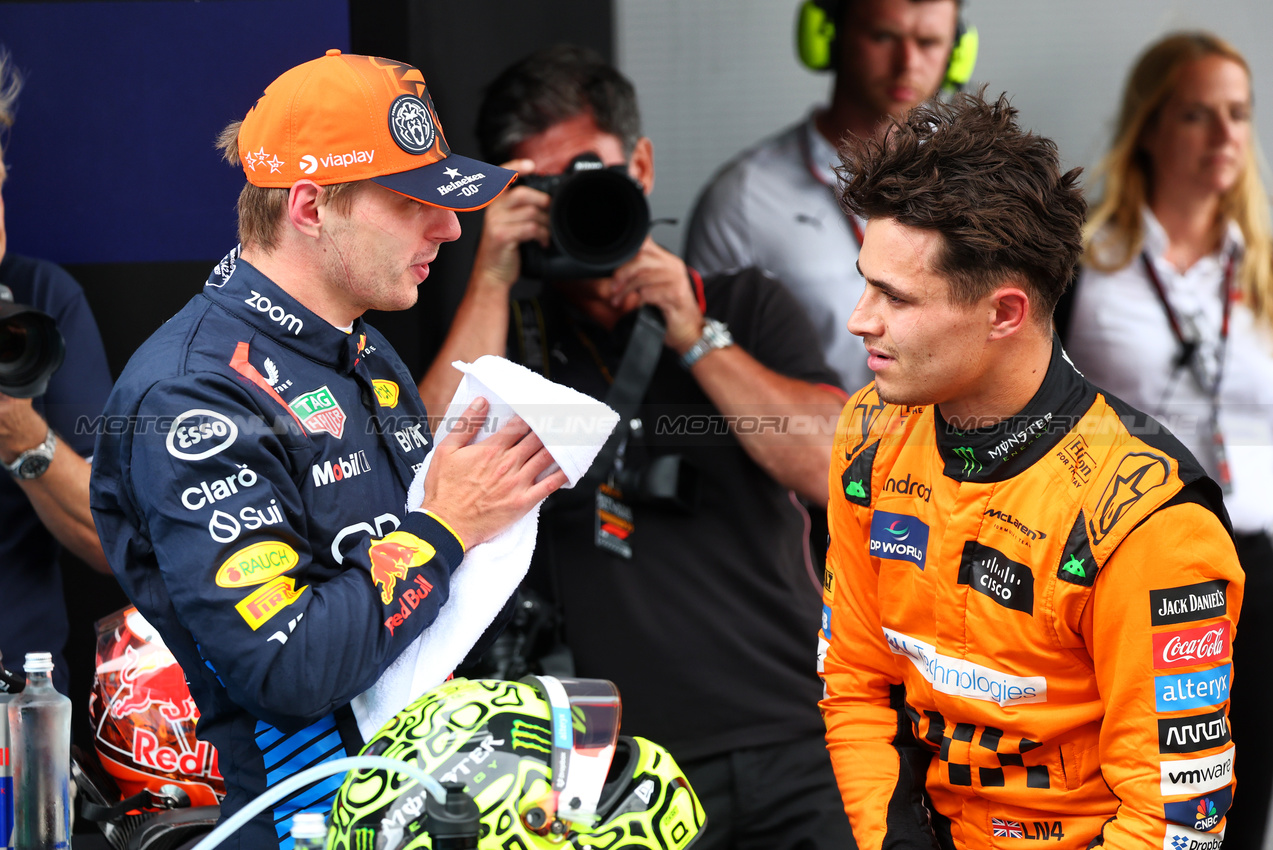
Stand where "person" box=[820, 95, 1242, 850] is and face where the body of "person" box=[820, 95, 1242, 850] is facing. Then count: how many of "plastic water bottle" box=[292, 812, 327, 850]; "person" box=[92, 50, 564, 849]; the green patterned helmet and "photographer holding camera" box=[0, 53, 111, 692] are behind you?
0

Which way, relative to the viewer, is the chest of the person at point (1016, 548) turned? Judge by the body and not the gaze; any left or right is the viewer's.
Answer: facing the viewer and to the left of the viewer

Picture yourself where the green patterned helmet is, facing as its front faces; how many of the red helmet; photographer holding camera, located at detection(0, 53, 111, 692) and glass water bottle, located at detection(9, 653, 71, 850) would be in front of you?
0

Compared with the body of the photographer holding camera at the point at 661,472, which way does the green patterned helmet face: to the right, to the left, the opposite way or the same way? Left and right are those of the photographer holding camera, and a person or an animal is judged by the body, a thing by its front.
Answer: to the left

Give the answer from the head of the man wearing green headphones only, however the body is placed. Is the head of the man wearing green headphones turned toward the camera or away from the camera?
toward the camera

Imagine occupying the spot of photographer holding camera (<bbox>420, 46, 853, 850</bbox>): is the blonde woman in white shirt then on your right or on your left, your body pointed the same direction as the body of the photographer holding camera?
on your left

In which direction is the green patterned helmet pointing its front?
to the viewer's right

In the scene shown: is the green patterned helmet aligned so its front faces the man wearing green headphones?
no

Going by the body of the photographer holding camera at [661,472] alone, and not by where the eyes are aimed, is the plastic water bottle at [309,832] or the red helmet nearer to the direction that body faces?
the plastic water bottle

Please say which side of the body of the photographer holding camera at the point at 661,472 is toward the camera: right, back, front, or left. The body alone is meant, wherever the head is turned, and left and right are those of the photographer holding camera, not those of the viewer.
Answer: front

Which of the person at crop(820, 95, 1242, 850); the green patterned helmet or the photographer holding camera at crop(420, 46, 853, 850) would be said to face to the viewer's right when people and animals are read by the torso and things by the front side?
the green patterned helmet

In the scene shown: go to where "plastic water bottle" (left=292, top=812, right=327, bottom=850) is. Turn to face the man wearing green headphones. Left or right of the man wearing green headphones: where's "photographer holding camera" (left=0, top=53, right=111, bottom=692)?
left

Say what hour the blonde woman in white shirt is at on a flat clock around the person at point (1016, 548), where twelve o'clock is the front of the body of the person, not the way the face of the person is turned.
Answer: The blonde woman in white shirt is roughly at 5 o'clock from the person.

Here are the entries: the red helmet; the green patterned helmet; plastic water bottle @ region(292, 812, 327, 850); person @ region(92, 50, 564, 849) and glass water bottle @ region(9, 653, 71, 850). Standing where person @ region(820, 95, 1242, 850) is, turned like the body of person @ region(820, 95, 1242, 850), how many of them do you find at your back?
0
